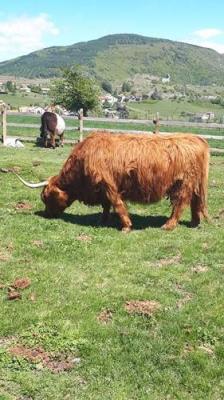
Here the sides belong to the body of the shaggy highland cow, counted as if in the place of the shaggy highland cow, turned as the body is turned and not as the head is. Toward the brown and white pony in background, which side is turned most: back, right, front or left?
right

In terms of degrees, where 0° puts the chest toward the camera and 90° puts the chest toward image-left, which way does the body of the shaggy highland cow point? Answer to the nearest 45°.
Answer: approximately 90°
